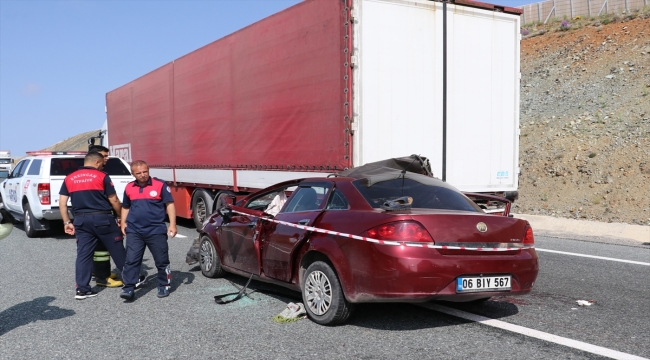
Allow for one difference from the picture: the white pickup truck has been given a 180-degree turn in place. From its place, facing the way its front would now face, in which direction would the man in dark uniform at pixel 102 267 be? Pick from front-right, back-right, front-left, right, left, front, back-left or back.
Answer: front-right

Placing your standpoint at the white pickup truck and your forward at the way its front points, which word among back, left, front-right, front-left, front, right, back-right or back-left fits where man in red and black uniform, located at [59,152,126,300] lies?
back-left

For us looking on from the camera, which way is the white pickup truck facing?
facing away from the viewer and to the left of the viewer

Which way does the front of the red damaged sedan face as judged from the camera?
facing away from the viewer and to the left of the viewer

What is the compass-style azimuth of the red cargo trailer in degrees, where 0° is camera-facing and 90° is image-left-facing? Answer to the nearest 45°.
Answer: approximately 135°

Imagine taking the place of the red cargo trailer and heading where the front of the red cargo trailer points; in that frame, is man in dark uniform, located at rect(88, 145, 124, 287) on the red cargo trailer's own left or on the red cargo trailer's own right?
on the red cargo trailer's own left

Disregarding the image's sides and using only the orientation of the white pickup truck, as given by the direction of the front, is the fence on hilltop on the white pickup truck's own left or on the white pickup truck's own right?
on the white pickup truck's own right
